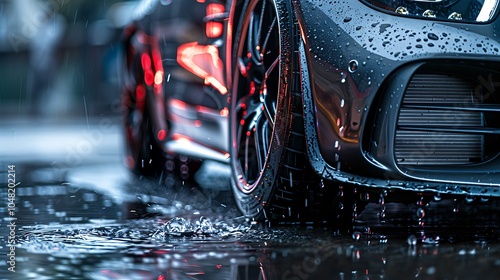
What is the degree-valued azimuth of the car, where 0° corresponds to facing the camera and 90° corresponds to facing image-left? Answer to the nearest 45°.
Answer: approximately 315°
